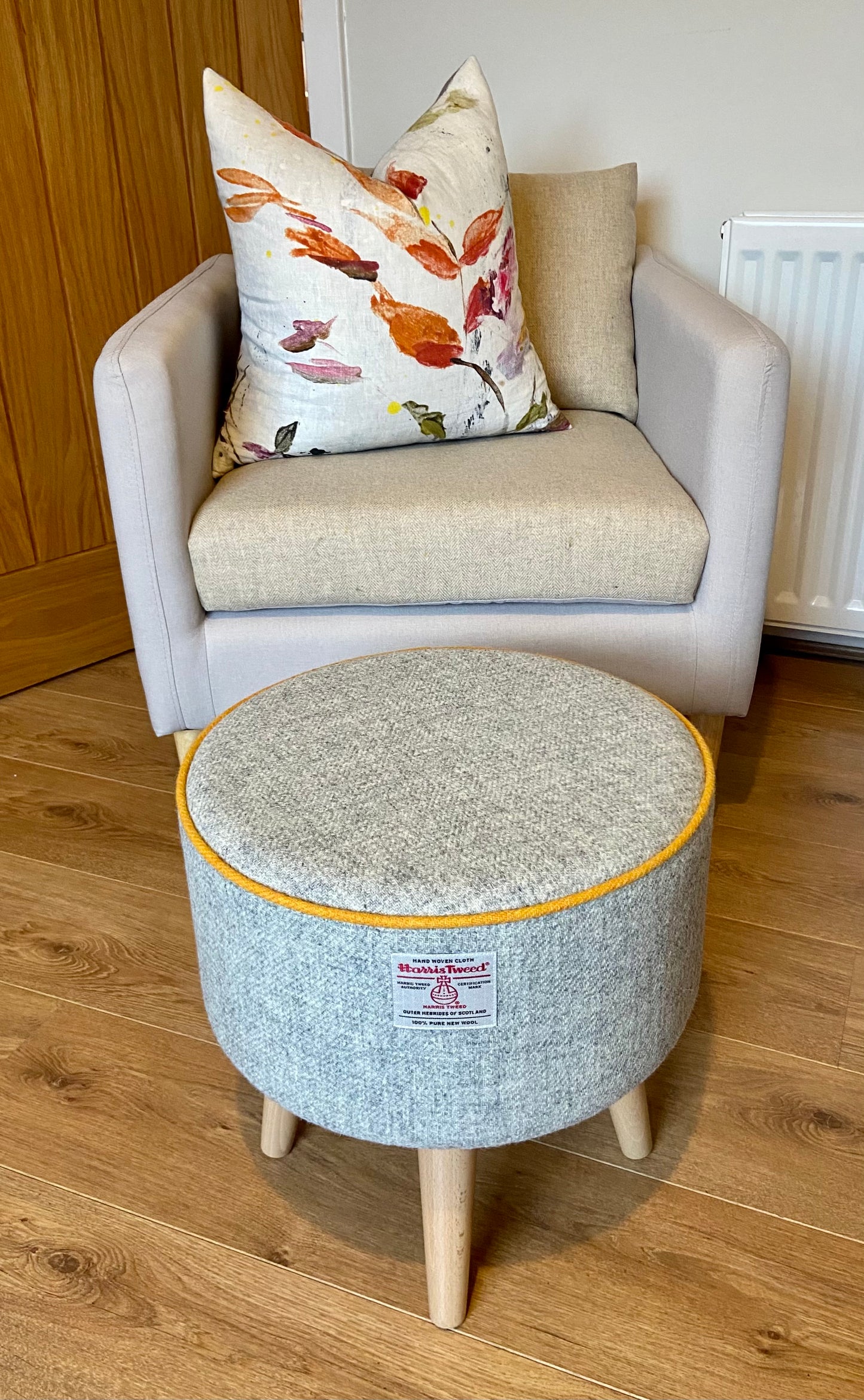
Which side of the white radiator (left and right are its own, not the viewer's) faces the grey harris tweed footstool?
front

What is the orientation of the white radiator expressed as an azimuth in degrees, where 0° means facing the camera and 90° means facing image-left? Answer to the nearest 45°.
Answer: approximately 0°

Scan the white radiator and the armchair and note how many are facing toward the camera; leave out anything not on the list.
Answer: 2

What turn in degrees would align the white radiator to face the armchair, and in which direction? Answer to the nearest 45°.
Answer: approximately 45° to its right

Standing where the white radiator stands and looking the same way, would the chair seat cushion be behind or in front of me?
in front

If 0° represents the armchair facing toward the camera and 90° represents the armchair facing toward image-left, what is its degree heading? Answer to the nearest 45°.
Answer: approximately 0°

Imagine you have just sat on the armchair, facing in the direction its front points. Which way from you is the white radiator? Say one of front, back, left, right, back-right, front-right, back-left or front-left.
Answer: back-left
